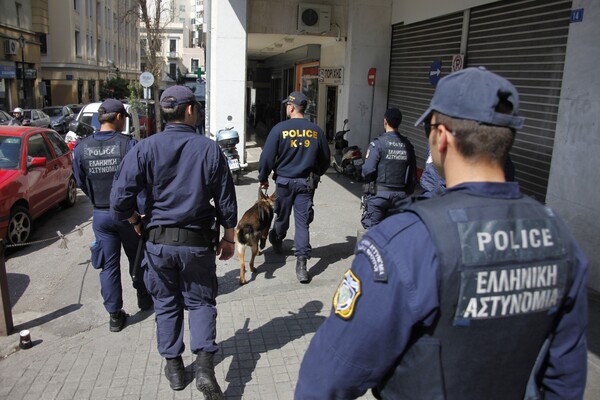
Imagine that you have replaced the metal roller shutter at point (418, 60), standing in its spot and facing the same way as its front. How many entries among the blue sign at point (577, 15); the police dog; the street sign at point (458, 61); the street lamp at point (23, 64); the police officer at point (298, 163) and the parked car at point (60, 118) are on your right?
2

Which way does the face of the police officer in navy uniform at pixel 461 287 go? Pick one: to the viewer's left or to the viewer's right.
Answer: to the viewer's left

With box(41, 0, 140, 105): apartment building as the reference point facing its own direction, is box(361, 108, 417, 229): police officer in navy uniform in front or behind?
in front

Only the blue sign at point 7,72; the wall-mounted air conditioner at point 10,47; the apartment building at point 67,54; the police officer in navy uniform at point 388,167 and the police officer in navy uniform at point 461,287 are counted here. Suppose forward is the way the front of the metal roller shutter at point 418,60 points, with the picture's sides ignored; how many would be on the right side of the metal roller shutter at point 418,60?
3

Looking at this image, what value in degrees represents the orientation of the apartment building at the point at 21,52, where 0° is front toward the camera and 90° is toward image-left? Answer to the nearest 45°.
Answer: approximately 315°

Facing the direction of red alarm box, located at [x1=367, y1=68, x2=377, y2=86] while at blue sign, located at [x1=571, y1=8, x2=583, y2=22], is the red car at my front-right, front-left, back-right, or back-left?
front-left

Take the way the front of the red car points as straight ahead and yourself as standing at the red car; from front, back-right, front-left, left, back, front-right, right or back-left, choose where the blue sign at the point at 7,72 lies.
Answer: back-right

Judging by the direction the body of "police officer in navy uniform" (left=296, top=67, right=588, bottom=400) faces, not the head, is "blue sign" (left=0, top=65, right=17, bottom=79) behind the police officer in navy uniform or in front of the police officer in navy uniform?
in front

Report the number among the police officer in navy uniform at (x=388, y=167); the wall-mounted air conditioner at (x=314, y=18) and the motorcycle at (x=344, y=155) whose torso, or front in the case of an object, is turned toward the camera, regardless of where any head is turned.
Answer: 1

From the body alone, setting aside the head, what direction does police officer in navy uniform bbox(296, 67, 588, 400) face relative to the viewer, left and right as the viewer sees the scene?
facing away from the viewer and to the left of the viewer

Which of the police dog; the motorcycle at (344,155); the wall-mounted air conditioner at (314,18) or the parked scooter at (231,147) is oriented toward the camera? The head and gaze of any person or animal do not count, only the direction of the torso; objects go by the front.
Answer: the wall-mounted air conditioner

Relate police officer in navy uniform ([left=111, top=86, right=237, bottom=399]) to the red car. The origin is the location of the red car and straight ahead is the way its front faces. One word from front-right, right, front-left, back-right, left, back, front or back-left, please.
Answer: front-left

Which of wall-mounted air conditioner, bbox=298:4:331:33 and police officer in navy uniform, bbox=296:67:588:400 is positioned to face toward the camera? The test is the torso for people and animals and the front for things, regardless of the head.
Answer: the wall-mounted air conditioner

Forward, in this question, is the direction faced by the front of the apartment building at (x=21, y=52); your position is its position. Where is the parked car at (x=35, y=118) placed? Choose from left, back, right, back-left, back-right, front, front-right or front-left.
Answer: front-right

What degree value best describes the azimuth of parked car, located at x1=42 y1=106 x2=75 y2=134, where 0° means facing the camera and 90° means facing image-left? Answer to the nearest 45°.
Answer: approximately 45°

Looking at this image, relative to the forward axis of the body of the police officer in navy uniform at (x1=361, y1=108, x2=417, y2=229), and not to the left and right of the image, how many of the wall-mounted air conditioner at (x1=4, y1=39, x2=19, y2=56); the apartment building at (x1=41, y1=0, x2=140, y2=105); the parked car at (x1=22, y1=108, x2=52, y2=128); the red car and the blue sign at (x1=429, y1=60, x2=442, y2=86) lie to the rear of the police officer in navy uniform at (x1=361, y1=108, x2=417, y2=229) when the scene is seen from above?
0

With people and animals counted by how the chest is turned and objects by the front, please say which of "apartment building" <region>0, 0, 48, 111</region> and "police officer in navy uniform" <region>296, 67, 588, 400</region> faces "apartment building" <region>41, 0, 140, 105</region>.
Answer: the police officer in navy uniform

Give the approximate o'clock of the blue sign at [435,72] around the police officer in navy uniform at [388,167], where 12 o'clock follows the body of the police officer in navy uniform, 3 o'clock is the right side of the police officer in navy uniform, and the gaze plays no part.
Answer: The blue sign is roughly at 2 o'clock from the police officer in navy uniform.
